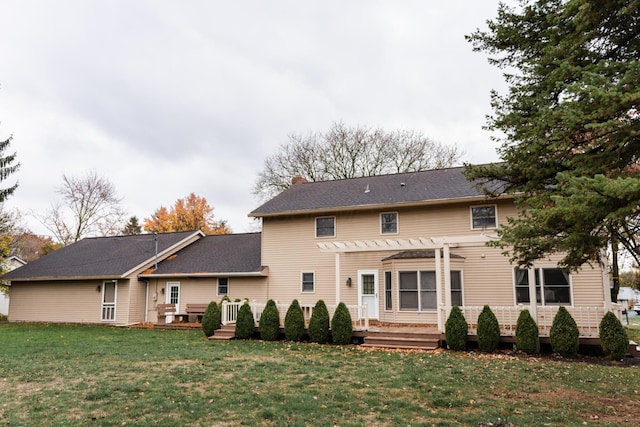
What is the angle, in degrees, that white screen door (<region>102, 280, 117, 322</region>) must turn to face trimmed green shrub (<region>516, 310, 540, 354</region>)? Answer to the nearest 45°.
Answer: approximately 45° to its left

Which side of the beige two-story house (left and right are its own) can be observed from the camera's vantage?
back

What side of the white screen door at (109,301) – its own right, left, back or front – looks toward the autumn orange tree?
back

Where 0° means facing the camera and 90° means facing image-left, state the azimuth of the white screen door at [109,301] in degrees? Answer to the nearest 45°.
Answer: approximately 0°

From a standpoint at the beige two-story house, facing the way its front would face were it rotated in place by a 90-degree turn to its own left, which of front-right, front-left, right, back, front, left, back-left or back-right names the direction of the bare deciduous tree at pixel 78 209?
front-right

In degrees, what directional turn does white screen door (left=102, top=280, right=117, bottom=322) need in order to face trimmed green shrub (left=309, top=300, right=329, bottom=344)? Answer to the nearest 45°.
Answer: approximately 45° to its left

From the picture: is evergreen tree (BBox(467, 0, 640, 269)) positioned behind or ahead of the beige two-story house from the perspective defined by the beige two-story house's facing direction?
behind
